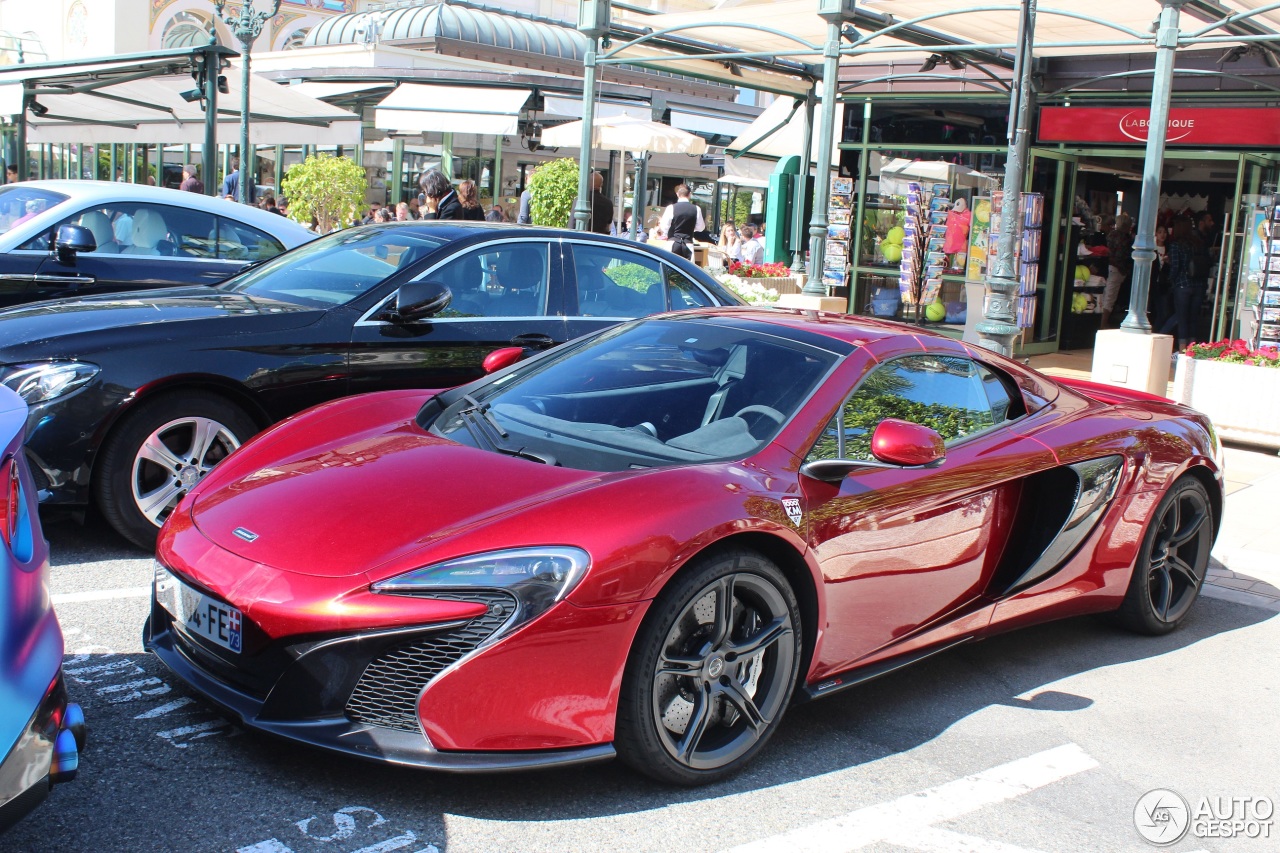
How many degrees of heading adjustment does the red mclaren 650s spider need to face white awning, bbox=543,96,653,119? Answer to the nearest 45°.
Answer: approximately 135° to its right

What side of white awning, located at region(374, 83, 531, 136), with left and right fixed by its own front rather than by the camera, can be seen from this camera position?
front

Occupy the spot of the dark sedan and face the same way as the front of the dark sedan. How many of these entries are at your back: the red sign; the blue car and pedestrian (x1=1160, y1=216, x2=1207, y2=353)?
2

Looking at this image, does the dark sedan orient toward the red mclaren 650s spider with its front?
no

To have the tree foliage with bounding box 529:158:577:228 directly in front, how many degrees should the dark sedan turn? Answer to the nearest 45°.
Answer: approximately 135° to its right

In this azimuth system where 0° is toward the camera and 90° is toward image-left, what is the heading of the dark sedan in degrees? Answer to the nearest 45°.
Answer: approximately 45°

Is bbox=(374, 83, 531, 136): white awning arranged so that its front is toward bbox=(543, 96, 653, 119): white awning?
no

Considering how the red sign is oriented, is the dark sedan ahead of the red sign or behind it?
ahead

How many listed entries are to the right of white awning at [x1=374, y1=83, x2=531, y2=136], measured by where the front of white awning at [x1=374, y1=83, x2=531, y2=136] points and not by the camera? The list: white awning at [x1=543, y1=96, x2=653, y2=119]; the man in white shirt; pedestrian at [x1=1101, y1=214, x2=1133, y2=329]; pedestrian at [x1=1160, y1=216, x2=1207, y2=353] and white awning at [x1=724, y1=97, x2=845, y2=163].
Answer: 0

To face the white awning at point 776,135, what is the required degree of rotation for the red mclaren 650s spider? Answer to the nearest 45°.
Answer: approximately 135° to its right

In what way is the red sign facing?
toward the camera

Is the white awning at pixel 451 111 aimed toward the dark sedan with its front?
yes
